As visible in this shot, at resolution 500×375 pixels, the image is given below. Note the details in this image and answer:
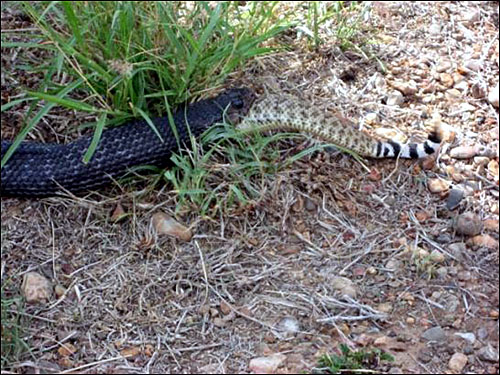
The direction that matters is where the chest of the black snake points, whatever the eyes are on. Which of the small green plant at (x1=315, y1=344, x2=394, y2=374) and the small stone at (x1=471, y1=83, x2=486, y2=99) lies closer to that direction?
the small stone

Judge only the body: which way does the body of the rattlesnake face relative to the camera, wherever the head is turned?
to the viewer's left

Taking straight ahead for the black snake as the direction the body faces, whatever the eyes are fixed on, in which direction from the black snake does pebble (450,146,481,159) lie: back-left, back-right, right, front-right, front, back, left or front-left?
front

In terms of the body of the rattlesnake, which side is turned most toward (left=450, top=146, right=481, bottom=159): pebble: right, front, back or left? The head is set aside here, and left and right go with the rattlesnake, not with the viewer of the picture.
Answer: back

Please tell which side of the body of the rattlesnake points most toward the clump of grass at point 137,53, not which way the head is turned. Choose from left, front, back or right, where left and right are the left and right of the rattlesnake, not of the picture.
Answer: front

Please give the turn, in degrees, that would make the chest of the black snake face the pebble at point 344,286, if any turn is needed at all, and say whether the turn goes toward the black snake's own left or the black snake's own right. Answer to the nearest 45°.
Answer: approximately 45° to the black snake's own right

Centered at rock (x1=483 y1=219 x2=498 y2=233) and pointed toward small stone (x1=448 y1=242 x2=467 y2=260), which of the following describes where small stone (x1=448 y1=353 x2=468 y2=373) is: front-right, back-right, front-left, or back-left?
front-left

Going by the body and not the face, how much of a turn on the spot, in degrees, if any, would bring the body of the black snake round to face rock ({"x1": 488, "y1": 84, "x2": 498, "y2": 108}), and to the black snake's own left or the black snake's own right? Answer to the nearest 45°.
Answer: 0° — it already faces it

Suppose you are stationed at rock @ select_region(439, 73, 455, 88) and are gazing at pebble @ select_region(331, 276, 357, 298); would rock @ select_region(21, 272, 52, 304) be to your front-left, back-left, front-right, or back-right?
front-right

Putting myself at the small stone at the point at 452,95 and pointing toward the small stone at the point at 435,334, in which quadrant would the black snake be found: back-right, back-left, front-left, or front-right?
front-right

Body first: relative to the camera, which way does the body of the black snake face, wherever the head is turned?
to the viewer's right

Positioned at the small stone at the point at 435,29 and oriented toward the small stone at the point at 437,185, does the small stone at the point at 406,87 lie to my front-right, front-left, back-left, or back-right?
front-right

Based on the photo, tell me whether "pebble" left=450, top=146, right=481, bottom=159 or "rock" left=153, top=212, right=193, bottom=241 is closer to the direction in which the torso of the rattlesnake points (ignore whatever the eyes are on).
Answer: the rock

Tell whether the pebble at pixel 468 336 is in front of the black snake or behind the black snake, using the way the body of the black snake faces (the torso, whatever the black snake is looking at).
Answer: in front

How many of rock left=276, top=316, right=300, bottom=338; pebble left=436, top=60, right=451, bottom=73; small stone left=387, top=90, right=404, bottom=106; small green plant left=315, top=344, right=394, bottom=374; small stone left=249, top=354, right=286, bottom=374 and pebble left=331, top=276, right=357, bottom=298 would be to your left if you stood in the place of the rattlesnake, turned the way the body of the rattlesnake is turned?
4

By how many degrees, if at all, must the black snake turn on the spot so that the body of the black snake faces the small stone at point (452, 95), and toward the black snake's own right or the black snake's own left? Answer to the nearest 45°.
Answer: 0° — it already faces it

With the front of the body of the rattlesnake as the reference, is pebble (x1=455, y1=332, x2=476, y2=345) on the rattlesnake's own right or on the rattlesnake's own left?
on the rattlesnake's own left

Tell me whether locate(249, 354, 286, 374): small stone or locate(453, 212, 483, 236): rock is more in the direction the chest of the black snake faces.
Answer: the rock
